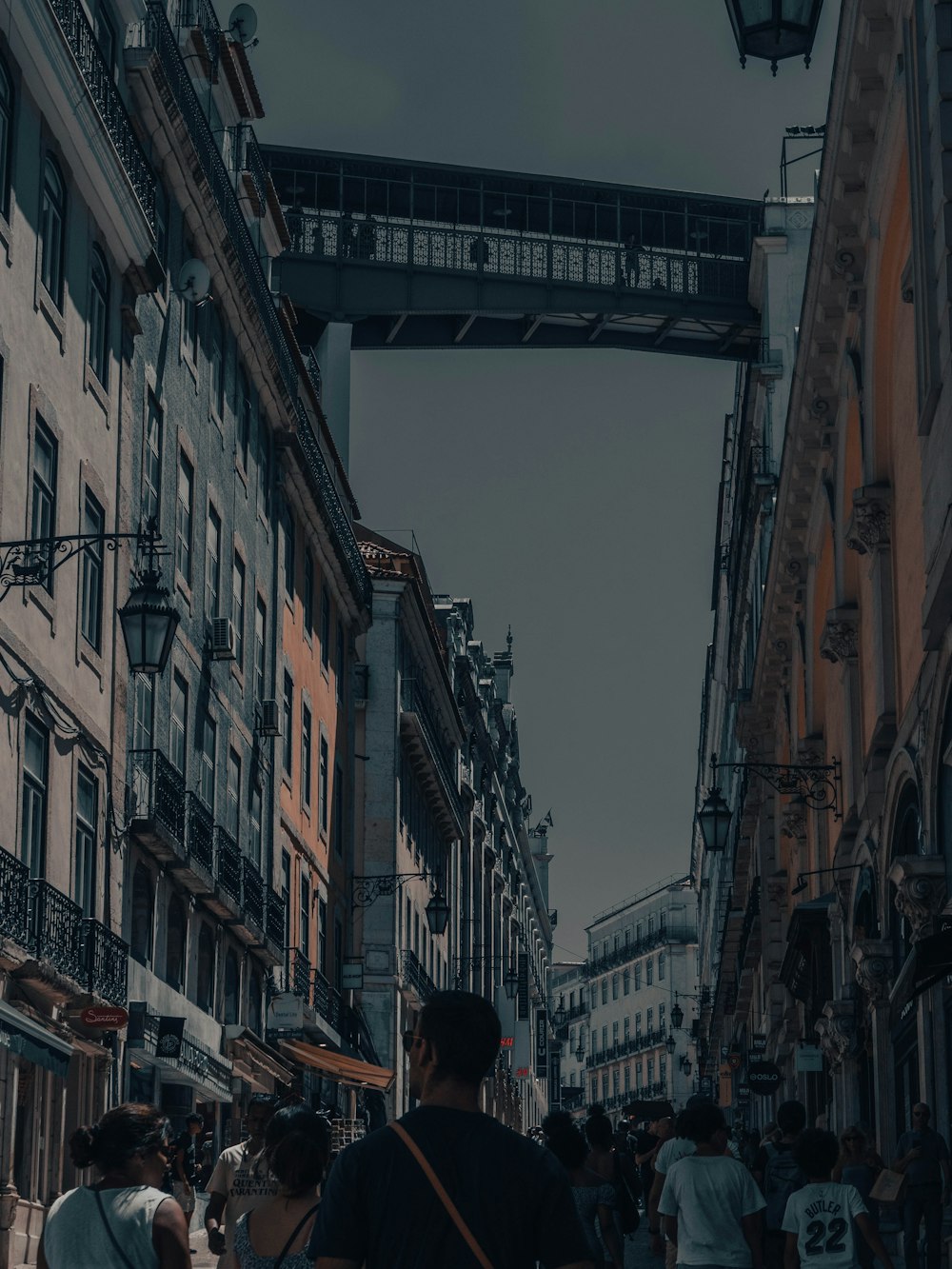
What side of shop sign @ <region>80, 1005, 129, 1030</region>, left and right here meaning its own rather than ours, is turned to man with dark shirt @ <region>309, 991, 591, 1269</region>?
front

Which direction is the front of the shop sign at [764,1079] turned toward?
toward the camera

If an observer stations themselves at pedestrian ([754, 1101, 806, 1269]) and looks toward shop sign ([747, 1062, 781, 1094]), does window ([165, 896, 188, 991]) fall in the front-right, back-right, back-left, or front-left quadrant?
front-left

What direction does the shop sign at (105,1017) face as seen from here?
toward the camera

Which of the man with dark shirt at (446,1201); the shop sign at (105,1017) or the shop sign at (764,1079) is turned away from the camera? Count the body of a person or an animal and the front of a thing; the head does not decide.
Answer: the man with dark shirt

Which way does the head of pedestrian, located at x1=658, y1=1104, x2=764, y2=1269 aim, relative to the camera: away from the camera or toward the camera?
away from the camera

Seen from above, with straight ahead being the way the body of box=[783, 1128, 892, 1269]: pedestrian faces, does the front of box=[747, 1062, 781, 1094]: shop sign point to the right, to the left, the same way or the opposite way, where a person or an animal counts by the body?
the opposite way

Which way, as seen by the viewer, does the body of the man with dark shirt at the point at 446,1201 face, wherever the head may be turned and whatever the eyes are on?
away from the camera

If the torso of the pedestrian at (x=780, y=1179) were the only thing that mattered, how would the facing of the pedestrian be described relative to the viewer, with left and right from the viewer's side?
facing away from the viewer

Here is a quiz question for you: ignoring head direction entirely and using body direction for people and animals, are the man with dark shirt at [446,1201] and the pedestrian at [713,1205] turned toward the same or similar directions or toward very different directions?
same or similar directions

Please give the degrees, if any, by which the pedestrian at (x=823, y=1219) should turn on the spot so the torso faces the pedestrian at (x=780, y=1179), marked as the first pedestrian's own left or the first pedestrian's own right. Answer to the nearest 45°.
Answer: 0° — they already face them

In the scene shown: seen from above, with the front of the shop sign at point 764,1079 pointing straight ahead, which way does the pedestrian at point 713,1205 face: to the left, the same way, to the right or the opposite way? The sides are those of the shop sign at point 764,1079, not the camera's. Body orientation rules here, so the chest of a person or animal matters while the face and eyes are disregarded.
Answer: the opposite way

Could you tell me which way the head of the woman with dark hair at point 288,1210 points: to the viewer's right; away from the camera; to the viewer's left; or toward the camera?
away from the camera

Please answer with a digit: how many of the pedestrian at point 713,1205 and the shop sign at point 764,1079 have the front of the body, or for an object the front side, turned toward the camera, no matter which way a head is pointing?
1

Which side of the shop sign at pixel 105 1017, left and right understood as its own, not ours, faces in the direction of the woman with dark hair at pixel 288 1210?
front

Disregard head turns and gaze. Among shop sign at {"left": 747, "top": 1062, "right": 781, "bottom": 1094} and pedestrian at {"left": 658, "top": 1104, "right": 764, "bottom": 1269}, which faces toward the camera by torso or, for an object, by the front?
the shop sign

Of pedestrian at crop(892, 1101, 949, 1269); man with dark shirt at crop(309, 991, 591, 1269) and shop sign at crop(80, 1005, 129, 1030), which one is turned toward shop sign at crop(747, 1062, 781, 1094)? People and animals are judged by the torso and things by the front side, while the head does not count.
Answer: the man with dark shirt

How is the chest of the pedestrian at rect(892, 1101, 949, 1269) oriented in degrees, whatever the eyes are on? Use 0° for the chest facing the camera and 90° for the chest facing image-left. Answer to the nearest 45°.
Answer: approximately 0°
